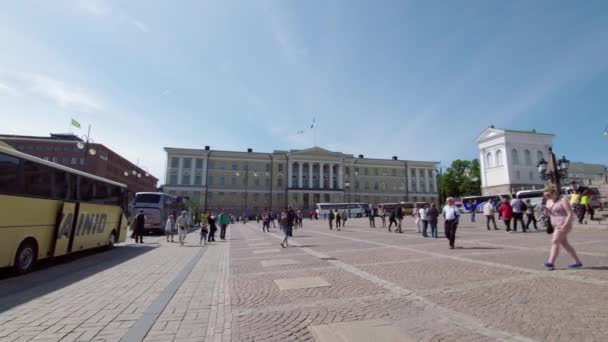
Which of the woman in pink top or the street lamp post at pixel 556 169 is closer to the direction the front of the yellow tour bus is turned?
the street lamp post

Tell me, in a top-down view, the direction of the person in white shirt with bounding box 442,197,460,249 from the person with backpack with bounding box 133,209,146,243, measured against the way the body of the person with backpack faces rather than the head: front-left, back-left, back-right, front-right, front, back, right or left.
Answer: back-right

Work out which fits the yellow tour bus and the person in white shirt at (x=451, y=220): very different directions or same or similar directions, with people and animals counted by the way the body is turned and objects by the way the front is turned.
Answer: very different directions

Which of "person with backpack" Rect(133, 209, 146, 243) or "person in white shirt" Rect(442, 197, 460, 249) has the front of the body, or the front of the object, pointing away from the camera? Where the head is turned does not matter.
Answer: the person with backpack

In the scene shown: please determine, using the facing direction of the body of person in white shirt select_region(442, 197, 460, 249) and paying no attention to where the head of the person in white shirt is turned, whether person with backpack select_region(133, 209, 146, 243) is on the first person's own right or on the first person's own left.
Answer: on the first person's own right

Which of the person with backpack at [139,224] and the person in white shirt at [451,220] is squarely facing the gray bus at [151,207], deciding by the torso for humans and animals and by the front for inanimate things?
the person with backpack

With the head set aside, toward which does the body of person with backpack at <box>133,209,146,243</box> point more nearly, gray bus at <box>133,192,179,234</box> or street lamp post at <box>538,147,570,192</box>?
the gray bus

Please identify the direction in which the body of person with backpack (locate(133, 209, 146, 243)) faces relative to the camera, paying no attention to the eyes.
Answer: away from the camera

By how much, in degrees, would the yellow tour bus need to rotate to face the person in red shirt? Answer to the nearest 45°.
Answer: approximately 45° to its right
